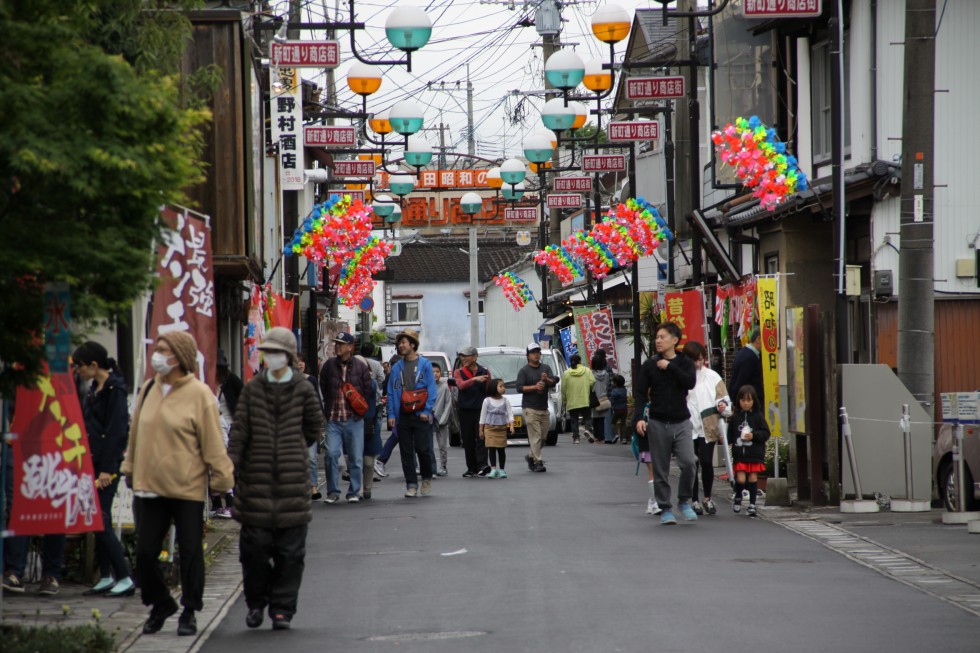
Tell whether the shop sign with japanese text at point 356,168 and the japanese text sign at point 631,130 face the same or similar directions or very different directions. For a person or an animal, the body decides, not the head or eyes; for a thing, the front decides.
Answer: same or similar directions

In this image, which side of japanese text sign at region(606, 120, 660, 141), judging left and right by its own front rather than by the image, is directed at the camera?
front

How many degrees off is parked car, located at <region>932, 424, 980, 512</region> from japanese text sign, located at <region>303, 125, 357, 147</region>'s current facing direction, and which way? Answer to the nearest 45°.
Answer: approximately 45° to its left

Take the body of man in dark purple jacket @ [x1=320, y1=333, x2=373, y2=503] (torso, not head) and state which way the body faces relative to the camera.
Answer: toward the camera

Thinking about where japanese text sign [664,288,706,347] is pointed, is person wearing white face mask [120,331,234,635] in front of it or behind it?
in front

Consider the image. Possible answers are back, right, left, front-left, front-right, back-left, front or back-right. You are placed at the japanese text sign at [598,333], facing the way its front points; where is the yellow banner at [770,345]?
front

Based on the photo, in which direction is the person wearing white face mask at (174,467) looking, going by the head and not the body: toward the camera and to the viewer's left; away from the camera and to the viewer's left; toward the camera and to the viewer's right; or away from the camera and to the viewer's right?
toward the camera and to the viewer's left

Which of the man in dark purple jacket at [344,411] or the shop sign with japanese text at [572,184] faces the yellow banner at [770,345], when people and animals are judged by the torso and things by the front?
the shop sign with japanese text

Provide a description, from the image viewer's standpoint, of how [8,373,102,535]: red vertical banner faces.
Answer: facing the viewer

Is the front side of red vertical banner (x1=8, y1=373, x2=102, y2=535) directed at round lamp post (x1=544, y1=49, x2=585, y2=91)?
no

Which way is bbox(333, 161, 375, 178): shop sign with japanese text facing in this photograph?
toward the camera

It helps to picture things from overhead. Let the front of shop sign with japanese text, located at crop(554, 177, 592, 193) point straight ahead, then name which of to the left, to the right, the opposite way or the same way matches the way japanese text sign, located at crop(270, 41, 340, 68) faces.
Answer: the same way

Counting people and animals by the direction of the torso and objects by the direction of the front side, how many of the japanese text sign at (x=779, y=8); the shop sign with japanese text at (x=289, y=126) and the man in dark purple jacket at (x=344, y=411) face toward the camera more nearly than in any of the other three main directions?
3
